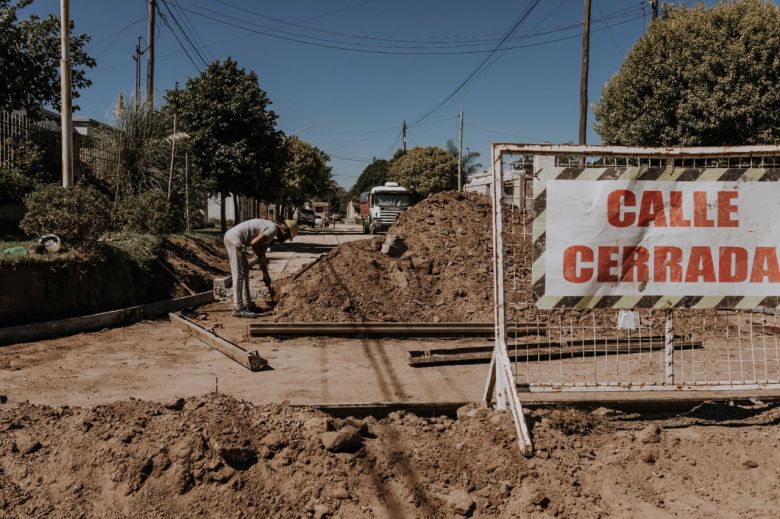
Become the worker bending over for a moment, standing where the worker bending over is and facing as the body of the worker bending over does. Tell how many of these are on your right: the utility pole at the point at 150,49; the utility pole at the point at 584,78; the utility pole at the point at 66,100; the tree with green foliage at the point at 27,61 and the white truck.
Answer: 0

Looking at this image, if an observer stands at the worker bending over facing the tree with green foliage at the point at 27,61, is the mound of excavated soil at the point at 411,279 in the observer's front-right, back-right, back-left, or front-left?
back-right

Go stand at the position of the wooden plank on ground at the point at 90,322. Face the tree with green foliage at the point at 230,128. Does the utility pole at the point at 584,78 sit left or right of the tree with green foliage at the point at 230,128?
right

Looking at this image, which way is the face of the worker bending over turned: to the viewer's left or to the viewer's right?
to the viewer's right

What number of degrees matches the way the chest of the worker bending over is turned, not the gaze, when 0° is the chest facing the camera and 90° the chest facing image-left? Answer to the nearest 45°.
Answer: approximately 270°

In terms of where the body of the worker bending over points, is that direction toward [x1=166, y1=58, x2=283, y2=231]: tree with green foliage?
no

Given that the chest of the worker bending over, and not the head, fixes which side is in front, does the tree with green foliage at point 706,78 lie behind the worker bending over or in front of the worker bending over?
in front

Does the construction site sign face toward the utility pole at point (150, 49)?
no

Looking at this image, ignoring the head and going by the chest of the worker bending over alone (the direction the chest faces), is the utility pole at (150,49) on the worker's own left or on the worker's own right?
on the worker's own left

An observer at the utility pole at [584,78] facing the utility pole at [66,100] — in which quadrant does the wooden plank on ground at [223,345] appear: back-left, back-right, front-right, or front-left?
front-left

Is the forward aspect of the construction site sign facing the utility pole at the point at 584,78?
no

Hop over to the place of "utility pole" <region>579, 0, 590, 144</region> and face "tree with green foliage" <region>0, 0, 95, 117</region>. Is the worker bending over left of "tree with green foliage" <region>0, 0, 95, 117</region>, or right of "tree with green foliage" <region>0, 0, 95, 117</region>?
left

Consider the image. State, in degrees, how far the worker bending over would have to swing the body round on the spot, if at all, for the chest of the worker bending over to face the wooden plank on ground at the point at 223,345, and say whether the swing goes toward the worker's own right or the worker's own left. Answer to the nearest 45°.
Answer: approximately 90° to the worker's own right

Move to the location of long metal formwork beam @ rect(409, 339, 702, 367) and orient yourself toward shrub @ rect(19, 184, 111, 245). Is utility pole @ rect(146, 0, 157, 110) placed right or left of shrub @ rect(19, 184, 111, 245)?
right

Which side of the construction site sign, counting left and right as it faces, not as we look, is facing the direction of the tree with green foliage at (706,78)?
back

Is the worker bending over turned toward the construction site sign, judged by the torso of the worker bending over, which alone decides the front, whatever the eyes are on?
no

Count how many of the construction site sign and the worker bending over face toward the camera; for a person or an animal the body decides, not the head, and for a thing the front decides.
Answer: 1

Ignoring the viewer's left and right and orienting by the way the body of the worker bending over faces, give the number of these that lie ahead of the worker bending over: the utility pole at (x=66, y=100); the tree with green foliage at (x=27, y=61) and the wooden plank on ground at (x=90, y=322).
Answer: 0

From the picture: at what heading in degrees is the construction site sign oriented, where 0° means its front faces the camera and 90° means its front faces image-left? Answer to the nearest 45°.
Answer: approximately 0°

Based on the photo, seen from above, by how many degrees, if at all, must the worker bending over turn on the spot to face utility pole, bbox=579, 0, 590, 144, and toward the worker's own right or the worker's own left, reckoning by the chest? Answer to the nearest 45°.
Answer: approximately 45° to the worker's own left
